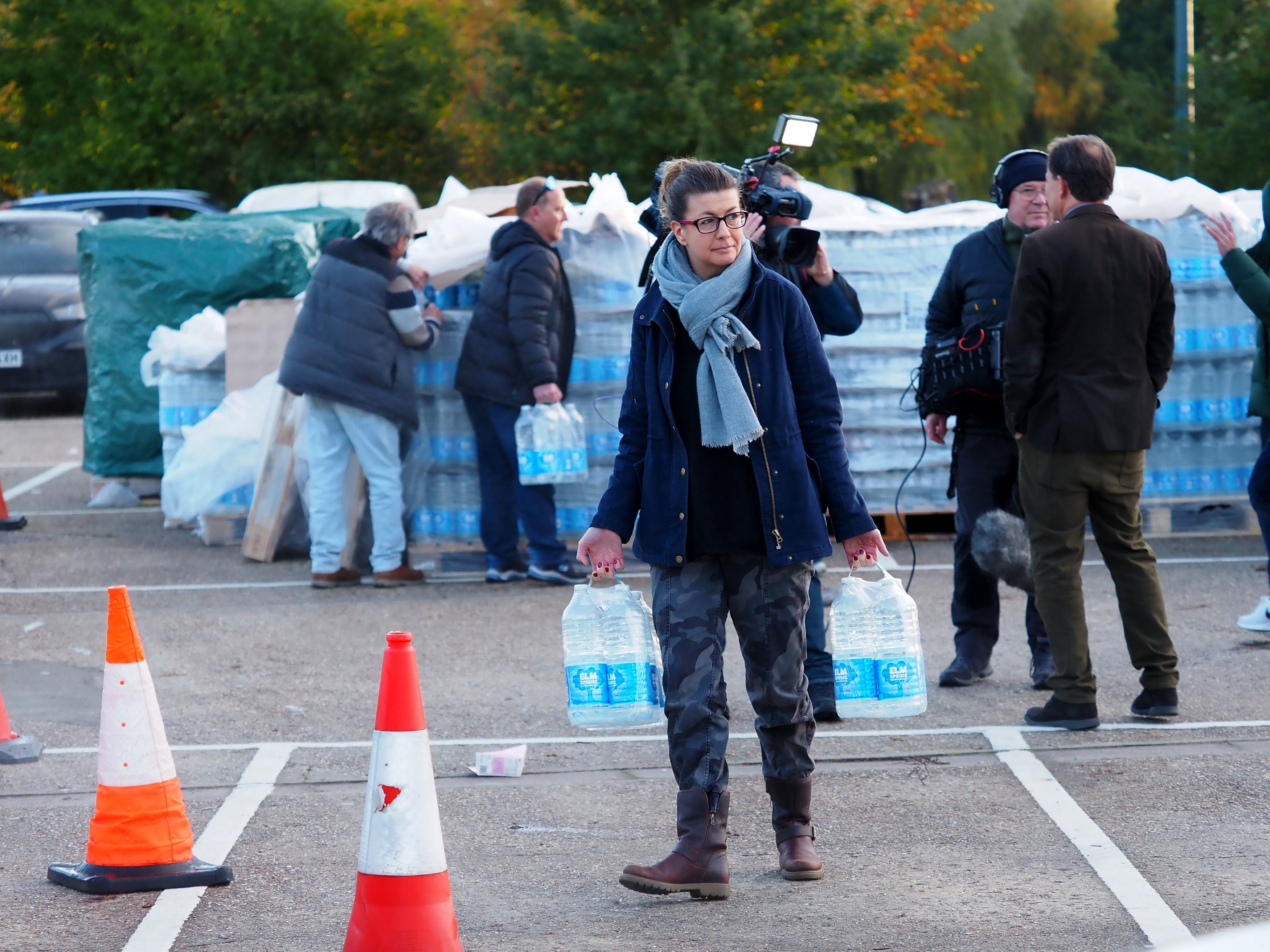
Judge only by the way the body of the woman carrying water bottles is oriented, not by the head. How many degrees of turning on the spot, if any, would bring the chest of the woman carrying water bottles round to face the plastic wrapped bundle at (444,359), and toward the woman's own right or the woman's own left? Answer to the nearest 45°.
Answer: approximately 180°

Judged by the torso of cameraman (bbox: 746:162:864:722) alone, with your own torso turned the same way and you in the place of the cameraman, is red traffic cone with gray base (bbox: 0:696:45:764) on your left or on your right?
on your right

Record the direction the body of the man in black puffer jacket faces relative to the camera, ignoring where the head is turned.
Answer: to the viewer's right

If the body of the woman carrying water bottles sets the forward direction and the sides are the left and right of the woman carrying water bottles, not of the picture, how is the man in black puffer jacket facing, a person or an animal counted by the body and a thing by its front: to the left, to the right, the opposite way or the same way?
to the left

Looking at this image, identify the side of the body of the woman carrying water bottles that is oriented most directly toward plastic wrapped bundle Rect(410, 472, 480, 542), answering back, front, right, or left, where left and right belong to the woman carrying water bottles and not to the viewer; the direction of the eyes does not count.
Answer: back

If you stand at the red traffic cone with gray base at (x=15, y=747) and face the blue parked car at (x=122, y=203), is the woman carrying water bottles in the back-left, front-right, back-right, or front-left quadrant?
back-right

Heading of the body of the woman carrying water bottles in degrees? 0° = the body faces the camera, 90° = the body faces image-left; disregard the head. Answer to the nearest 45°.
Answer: approximately 0°
